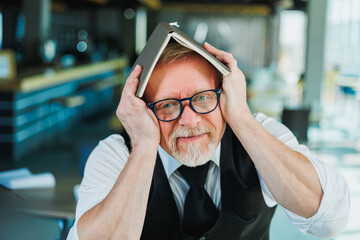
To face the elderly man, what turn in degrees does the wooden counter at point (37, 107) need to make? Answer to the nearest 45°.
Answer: approximately 45° to its right

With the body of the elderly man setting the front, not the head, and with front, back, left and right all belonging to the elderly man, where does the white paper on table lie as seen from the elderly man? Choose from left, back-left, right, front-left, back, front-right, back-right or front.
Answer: back-right

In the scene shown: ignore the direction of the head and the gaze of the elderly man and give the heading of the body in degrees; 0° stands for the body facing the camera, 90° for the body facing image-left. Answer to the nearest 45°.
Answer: approximately 0°

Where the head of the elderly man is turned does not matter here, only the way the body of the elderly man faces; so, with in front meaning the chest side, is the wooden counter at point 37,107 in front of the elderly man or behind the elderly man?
behind

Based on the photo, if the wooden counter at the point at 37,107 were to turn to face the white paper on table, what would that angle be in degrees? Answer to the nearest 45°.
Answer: approximately 45° to its right

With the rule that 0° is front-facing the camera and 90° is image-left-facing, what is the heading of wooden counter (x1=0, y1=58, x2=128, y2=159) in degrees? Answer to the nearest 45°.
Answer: approximately 315°
